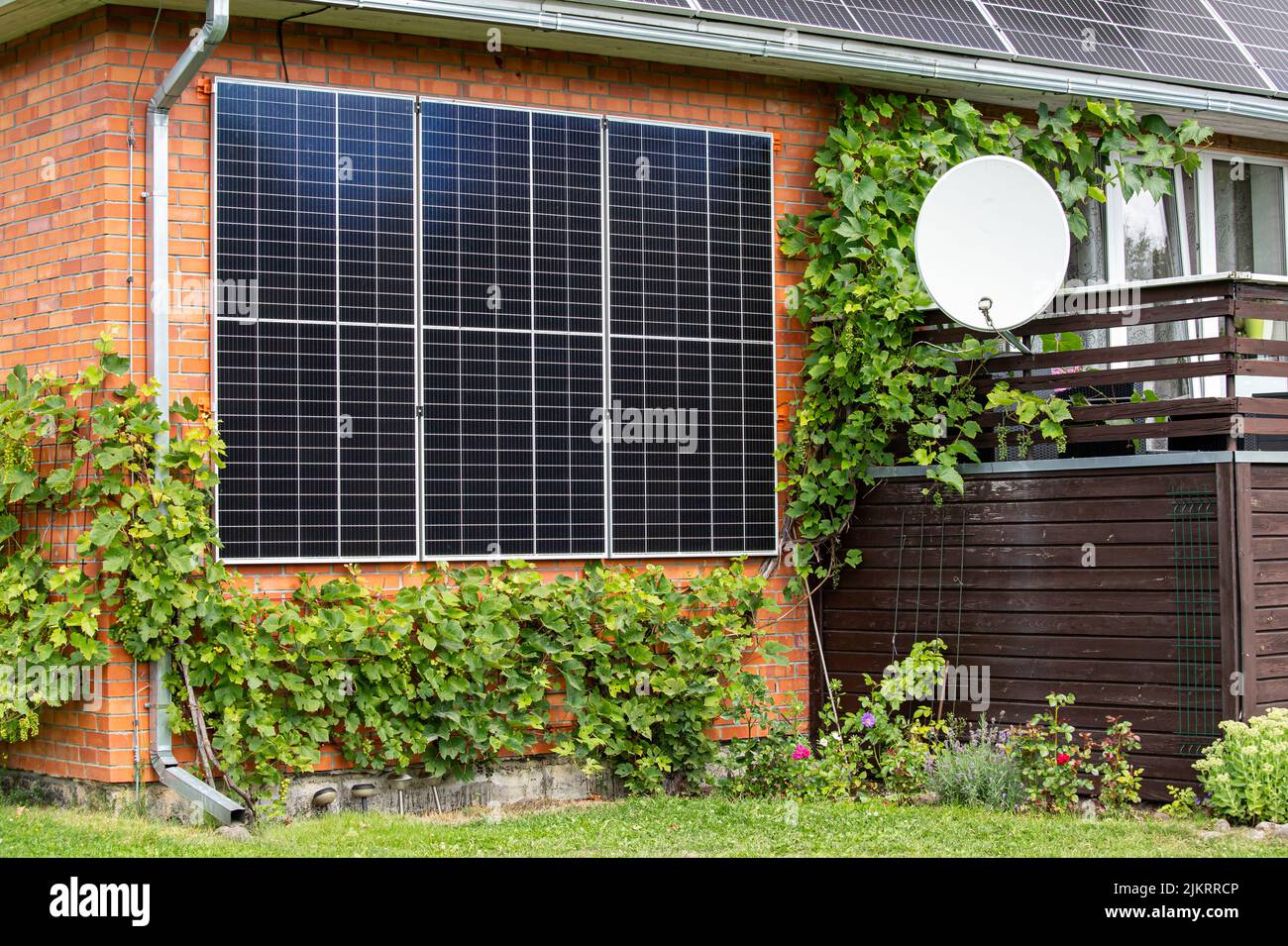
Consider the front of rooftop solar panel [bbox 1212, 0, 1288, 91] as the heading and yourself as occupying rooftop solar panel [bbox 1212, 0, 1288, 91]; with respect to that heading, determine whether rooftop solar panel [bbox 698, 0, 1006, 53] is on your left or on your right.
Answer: on your right

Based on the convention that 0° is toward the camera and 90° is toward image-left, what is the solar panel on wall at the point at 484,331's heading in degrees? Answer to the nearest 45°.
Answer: approximately 315°

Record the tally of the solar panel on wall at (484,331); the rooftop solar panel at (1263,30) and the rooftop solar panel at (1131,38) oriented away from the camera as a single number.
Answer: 0

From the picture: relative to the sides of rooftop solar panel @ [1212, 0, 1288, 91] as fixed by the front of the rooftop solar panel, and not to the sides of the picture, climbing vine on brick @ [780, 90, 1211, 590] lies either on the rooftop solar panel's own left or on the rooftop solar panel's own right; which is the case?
on the rooftop solar panel's own right

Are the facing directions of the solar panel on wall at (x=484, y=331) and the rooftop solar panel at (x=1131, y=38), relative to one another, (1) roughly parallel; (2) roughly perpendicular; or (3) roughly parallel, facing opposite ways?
roughly parallel

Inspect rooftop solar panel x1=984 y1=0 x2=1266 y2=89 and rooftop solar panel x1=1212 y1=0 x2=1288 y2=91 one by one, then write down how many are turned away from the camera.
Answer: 0

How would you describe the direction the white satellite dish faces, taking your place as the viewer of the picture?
facing the viewer

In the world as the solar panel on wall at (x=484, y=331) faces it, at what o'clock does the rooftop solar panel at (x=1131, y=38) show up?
The rooftop solar panel is roughly at 10 o'clock from the solar panel on wall.

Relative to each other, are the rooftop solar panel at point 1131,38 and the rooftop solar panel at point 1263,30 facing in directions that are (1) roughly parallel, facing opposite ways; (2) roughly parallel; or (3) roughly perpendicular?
roughly parallel

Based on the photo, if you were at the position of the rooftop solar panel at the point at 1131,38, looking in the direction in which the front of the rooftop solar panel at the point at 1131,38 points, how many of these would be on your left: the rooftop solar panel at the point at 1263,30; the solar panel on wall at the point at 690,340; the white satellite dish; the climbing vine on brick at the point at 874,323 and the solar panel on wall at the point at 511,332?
1

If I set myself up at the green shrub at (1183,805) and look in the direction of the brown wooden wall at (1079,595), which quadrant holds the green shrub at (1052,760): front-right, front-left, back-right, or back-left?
front-left

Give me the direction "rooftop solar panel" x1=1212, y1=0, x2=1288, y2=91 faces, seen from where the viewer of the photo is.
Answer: facing the viewer and to the right of the viewer

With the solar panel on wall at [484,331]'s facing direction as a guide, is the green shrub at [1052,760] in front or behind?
in front

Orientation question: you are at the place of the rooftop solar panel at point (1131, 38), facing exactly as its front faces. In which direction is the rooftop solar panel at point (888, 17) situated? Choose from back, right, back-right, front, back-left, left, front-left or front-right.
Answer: right

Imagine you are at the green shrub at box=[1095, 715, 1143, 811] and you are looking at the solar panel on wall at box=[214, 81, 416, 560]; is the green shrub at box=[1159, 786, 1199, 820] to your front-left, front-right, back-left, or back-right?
back-left

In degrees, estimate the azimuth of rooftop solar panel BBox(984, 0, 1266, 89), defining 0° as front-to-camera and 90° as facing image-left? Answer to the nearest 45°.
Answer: approximately 315°

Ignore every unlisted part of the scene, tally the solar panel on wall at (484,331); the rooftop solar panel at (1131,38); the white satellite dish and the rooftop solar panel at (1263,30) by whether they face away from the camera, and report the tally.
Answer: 0
